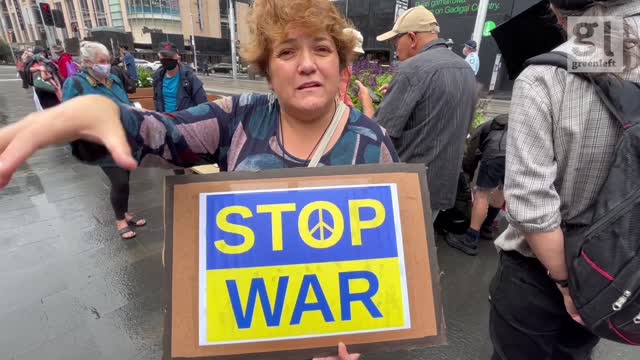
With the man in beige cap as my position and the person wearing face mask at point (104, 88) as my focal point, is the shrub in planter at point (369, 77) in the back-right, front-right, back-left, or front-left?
front-right

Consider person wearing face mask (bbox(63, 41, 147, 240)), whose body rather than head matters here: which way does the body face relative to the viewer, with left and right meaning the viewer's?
facing the viewer and to the right of the viewer

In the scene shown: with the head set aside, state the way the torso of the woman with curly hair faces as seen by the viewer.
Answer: toward the camera

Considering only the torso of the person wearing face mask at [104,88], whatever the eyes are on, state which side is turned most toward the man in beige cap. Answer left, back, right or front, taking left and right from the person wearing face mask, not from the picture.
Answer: front

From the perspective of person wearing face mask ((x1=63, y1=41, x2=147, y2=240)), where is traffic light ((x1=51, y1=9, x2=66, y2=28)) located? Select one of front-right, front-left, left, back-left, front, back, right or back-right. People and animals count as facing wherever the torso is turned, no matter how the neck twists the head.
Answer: back-left

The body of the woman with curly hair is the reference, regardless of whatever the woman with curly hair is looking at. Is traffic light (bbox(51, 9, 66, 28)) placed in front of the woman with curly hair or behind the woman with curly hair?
behind

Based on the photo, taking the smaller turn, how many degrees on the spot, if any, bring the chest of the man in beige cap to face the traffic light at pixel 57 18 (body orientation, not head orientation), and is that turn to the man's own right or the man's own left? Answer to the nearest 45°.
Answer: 0° — they already face it

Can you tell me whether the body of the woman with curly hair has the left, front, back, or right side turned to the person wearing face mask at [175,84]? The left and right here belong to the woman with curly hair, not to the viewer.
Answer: back

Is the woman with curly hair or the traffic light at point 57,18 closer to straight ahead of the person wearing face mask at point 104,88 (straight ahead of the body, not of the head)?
the woman with curly hair

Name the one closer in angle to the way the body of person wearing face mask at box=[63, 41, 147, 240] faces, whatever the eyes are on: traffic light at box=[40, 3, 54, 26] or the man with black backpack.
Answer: the man with black backpack

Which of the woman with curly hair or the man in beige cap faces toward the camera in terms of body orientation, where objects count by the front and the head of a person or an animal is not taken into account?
the woman with curly hair

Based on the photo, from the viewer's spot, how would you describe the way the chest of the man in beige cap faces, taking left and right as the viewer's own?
facing away from the viewer and to the left of the viewer

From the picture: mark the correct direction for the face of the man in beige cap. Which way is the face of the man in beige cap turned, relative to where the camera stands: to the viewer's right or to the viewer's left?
to the viewer's left

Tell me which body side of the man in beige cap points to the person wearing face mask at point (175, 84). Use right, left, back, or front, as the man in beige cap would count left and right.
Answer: front

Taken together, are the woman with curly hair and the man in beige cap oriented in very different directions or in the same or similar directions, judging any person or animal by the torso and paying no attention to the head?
very different directions

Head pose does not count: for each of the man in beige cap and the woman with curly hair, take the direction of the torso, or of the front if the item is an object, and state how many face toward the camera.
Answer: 1
